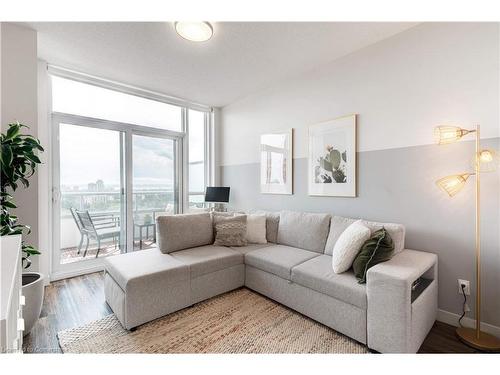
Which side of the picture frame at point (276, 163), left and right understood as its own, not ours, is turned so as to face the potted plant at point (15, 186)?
front

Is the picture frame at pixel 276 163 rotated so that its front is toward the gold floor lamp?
no

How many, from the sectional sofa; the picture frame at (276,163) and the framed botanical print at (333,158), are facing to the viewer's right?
0

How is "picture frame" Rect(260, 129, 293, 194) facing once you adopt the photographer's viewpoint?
facing the viewer and to the left of the viewer

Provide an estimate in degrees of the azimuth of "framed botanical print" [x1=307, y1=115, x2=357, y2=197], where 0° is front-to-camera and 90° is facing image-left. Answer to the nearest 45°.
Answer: approximately 45°

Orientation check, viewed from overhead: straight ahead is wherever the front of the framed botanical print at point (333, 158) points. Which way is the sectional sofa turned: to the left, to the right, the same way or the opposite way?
the same way

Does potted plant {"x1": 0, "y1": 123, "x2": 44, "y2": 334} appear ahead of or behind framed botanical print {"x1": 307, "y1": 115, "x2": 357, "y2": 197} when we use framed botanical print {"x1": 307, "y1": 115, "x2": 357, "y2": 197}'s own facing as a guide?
ahead

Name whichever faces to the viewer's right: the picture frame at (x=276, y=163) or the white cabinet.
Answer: the white cabinet

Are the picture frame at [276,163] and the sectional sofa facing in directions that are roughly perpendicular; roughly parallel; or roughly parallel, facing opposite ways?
roughly parallel

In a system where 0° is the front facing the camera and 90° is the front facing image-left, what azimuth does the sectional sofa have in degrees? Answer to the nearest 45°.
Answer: approximately 45°

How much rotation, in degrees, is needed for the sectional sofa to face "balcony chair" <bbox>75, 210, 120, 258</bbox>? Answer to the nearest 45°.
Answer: approximately 45° to its right

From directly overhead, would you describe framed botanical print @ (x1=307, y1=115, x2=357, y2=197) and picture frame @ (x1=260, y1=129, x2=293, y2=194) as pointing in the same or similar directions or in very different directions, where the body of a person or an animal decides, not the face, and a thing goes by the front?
same or similar directions

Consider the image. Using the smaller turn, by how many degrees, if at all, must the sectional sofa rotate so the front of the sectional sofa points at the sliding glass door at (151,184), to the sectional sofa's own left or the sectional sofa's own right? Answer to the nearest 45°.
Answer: approximately 90° to the sectional sofa's own right

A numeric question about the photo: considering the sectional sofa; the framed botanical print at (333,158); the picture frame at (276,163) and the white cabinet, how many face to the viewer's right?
1

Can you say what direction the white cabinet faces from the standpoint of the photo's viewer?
facing to the right of the viewer

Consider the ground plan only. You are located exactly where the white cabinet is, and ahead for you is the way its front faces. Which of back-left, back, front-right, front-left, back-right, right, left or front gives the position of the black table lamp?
front-left

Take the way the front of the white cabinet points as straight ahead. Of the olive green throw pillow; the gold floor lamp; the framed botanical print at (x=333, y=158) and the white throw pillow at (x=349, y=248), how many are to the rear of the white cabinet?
0
